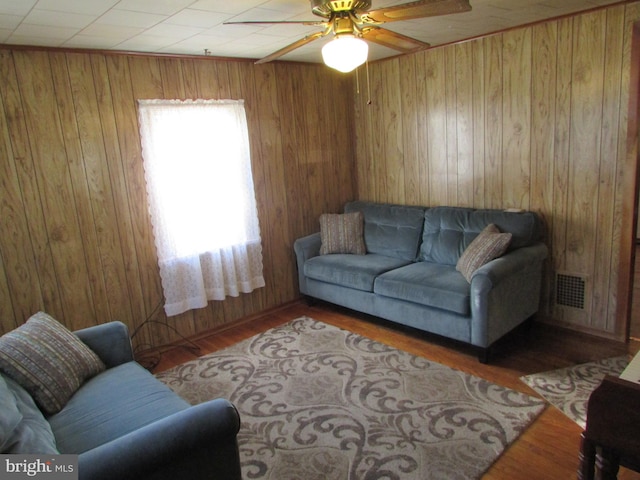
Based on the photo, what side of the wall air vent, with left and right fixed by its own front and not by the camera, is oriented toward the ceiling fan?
front

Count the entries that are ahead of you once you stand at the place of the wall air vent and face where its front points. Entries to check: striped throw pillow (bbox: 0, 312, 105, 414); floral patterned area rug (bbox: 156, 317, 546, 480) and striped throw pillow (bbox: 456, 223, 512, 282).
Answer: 3

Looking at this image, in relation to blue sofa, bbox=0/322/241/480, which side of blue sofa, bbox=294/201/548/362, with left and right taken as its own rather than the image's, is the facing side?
front

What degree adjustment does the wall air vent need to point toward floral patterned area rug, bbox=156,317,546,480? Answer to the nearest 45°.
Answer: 0° — it already faces it

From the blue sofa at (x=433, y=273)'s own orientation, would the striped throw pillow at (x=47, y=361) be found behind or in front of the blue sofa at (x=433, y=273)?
in front

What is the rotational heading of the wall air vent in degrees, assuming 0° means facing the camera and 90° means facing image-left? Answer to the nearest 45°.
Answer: approximately 45°

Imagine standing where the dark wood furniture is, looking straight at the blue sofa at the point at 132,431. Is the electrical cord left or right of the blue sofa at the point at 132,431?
right

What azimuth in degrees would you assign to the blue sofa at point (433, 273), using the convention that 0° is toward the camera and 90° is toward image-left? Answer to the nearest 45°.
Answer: approximately 45°

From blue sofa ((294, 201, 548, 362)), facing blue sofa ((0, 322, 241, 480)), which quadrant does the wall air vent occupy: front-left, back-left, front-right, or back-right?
back-left

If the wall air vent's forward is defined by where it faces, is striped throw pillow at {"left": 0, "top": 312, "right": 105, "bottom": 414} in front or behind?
in front

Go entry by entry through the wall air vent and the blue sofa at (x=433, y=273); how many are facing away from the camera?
0
